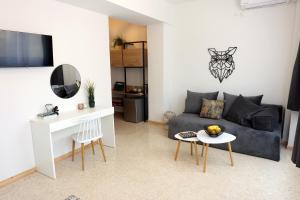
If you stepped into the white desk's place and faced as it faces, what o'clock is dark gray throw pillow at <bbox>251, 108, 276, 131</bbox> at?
The dark gray throw pillow is roughly at 11 o'clock from the white desk.

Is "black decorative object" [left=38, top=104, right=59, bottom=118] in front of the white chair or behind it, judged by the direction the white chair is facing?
in front

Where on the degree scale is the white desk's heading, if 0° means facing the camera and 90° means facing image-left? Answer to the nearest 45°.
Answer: approximately 315°

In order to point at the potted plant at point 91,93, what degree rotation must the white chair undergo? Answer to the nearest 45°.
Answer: approximately 45° to its right

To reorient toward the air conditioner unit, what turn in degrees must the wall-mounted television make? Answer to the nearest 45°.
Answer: approximately 45° to its left

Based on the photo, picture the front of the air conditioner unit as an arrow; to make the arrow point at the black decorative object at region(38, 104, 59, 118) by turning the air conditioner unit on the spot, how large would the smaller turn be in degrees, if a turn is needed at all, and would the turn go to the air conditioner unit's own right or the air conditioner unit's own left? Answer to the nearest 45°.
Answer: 0° — it already faces it

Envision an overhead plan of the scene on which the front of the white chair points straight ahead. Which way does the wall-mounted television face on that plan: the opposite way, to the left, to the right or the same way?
the opposite way

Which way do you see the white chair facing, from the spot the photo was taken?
facing away from the viewer and to the left of the viewer

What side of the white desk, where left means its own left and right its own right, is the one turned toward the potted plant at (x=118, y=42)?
left

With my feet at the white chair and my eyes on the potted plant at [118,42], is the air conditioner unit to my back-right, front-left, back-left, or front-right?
front-right

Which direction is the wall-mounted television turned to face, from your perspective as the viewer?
facing the viewer and to the right of the viewer

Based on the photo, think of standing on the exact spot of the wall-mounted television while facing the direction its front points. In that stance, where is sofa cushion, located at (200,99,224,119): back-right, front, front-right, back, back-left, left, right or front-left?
front-left

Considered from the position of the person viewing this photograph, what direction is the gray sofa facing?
facing the viewer and to the left of the viewer

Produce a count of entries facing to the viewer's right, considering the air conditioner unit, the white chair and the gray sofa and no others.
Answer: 0

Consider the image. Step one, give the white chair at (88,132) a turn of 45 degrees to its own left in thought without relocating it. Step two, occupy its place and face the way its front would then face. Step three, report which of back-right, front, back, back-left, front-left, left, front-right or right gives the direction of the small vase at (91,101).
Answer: right

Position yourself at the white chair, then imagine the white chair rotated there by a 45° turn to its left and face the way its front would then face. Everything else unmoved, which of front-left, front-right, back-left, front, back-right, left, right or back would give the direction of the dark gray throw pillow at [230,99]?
back
